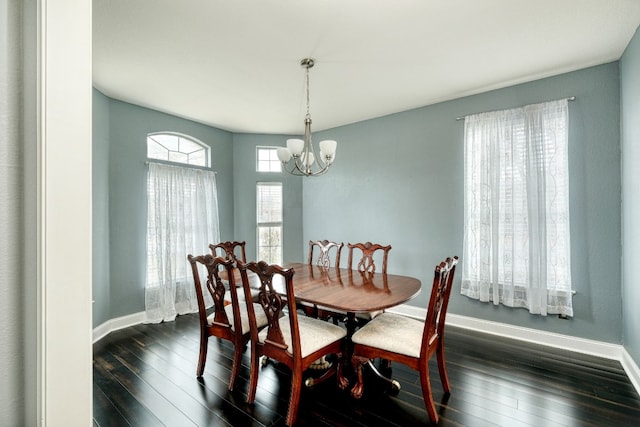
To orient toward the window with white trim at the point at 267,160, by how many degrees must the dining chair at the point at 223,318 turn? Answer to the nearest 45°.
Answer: approximately 45° to its left

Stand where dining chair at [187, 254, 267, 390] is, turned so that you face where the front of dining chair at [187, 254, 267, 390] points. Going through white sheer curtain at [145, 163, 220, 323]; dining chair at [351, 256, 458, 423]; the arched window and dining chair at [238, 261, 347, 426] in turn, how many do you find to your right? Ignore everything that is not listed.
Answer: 2

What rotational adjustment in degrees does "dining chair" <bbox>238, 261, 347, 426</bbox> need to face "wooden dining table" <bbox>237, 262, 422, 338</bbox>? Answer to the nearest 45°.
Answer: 0° — it already faces it

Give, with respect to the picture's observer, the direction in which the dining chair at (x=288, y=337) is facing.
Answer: facing away from the viewer and to the right of the viewer

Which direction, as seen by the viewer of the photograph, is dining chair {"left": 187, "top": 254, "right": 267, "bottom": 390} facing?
facing away from the viewer and to the right of the viewer

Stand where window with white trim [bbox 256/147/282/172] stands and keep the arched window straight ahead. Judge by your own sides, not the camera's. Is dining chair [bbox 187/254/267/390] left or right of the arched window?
left

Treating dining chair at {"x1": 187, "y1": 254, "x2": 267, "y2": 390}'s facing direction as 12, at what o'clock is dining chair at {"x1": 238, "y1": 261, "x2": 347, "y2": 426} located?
dining chair at {"x1": 238, "y1": 261, "x2": 347, "y2": 426} is roughly at 3 o'clock from dining chair at {"x1": 187, "y1": 254, "x2": 267, "y2": 390}.

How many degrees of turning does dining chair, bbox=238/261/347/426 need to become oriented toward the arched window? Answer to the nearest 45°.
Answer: approximately 90° to its left

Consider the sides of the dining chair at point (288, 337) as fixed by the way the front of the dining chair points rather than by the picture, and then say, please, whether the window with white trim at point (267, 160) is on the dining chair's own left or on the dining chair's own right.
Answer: on the dining chair's own left

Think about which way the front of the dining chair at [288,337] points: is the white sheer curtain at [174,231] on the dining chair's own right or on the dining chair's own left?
on the dining chair's own left
